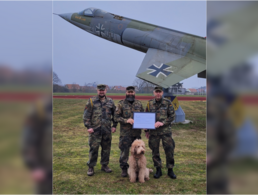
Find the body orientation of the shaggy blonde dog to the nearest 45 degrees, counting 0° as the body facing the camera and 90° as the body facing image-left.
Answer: approximately 0°

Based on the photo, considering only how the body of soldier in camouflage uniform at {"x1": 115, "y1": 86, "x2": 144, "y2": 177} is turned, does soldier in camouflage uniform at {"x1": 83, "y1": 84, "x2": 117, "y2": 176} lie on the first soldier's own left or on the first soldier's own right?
on the first soldier's own right

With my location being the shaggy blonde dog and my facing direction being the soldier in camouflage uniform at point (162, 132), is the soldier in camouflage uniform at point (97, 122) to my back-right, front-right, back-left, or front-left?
back-left

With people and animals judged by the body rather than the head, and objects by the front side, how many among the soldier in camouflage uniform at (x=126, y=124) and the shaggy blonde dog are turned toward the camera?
2

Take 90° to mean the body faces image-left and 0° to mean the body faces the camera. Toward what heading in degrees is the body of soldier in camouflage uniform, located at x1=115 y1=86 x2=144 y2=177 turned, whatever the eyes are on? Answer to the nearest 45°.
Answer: approximately 0°

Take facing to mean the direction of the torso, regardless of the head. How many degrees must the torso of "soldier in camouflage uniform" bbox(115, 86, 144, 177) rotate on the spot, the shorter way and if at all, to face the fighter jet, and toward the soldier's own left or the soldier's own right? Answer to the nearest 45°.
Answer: approximately 180°

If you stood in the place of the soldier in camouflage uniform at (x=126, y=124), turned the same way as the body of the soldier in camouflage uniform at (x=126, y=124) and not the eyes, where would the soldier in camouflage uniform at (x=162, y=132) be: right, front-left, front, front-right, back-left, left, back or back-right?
left

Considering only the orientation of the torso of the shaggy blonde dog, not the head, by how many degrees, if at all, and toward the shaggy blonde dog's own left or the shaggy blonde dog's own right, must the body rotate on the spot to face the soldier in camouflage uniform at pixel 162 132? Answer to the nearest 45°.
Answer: approximately 135° to the shaggy blonde dog's own left
